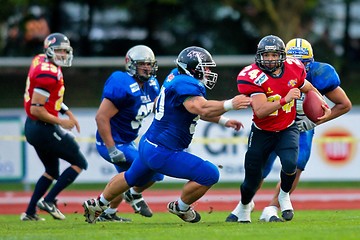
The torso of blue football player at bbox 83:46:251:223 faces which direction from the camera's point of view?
to the viewer's right

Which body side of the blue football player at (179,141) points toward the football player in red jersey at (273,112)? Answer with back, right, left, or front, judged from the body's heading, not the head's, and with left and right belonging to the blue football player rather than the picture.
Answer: front

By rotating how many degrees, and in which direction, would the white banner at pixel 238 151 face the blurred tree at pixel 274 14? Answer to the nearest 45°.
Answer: approximately 180°

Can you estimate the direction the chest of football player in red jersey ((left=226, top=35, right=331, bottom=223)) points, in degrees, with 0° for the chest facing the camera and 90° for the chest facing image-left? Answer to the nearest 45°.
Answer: approximately 0°

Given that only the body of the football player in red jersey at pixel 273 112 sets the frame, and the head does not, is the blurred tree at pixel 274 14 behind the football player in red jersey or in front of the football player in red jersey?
behind

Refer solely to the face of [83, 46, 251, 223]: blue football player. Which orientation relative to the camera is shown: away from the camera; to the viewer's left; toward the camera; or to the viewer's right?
to the viewer's right

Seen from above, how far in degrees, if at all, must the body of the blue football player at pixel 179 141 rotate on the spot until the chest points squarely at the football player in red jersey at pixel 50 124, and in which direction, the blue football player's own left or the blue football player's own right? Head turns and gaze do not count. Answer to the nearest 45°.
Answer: approximately 135° to the blue football player's own left

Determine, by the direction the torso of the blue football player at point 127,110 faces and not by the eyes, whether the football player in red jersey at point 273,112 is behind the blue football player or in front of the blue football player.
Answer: in front
